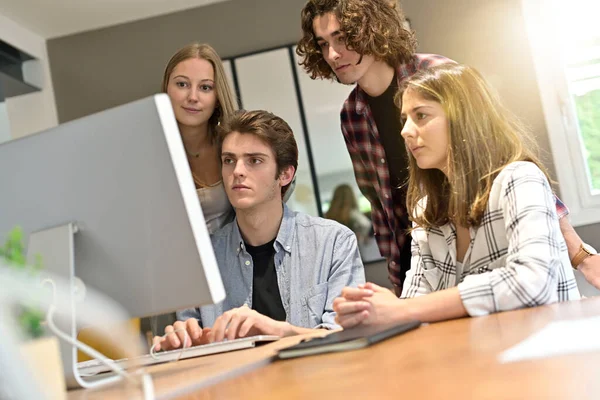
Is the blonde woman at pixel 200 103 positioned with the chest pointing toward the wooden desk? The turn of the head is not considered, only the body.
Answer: yes

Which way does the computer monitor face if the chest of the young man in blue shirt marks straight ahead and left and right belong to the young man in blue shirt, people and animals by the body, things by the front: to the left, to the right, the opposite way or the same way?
the opposite way

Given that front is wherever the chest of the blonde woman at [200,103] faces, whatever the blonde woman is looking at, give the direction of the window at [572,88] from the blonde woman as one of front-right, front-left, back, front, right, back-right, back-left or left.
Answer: back-left

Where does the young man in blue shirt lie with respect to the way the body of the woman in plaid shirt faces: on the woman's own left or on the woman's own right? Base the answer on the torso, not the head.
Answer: on the woman's own right

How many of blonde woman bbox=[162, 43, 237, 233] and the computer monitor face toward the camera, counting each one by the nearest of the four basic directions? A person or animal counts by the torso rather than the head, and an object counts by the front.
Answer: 1

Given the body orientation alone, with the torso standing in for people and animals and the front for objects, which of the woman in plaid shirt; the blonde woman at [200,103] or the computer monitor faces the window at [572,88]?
the computer monitor

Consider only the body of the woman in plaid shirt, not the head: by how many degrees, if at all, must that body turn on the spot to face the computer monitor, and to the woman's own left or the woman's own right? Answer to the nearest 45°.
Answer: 0° — they already face it

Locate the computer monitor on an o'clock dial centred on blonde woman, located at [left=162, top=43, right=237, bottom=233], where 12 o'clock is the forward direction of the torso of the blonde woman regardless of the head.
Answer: The computer monitor is roughly at 12 o'clock from the blonde woman.

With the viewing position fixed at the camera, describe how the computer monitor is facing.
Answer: facing away from the viewer and to the right of the viewer

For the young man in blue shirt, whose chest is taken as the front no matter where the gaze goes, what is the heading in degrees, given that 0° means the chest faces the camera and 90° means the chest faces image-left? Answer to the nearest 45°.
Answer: approximately 45°

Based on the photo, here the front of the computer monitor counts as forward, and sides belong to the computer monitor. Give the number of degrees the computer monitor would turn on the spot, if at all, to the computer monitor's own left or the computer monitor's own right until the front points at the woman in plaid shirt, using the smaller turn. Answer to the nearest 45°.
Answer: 0° — it already faces them

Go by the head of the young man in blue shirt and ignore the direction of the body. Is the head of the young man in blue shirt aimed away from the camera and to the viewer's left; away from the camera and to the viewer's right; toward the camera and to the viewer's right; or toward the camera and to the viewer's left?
toward the camera and to the viewer's left
